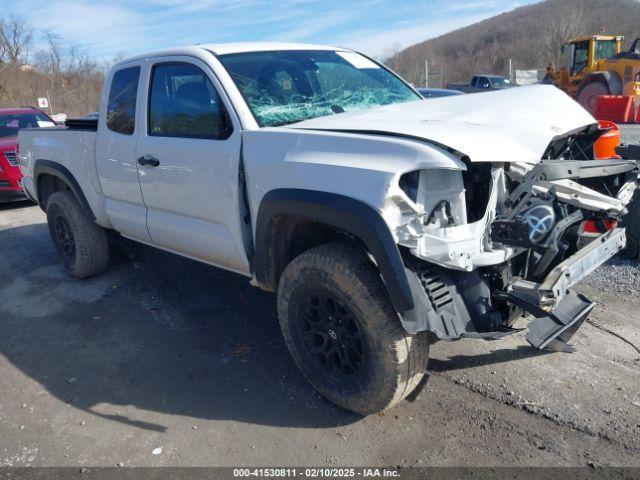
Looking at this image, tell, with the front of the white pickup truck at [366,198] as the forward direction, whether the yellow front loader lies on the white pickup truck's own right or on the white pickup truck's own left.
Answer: on the white pickup truck's own left

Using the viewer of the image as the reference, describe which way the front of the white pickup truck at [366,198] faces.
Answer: facing the viewer and to the right of the viewer

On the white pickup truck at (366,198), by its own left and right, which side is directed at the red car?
back
